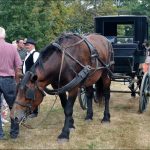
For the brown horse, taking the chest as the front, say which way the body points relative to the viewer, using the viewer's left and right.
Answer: facing the viewer and to the left of the viewer

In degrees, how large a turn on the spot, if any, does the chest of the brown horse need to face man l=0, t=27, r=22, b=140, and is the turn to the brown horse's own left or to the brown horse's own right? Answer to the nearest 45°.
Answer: approximately 45° to the brown horse's own right

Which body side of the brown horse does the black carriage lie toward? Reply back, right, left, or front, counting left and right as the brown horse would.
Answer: back

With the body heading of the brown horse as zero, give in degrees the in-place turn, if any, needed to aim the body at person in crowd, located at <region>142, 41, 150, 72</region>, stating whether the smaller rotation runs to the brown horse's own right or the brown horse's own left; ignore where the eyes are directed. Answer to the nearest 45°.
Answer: approximately 180°
